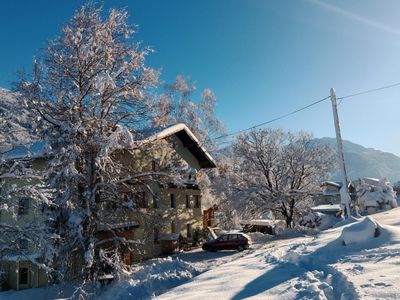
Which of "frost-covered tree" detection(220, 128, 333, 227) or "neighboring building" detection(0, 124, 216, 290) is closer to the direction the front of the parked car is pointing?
the neighboring building

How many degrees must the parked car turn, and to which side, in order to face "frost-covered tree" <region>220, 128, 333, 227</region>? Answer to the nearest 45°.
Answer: approximately 135° to its right

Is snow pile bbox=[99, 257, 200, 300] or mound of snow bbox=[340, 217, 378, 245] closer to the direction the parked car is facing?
the snow pile

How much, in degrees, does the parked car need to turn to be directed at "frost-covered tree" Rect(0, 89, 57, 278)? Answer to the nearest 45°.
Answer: approximately 45° to its left

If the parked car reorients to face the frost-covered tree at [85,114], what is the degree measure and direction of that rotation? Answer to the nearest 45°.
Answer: approximately 45° to its left

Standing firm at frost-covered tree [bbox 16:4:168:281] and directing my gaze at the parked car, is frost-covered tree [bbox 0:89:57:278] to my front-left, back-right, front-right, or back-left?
back-left

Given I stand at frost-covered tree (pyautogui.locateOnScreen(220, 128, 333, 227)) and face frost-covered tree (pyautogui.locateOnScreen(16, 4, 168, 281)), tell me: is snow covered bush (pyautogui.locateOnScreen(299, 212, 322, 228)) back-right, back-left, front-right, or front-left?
back-left

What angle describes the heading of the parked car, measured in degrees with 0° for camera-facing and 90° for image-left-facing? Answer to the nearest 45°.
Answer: approximately 90°
